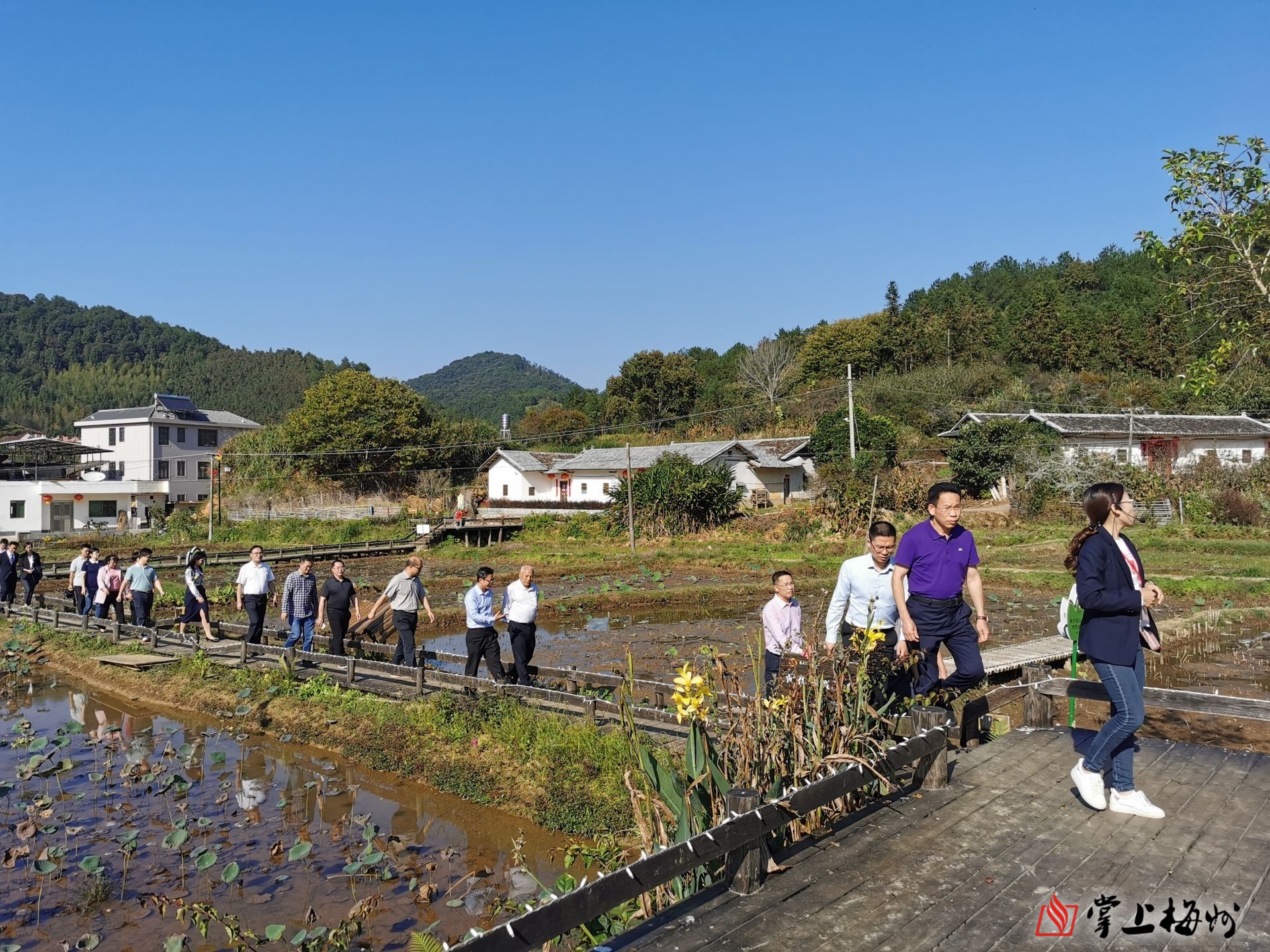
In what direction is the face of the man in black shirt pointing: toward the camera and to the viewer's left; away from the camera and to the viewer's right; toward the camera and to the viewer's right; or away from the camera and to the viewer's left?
toward the camera and to the viewer's right

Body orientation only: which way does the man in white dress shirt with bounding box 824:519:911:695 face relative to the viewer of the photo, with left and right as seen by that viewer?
facing the viewer and to the right of the viewer

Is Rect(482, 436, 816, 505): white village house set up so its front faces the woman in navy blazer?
yes

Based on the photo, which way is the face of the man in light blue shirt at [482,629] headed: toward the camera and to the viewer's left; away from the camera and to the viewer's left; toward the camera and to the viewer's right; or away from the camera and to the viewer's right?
toward the camera and to the viewer's right

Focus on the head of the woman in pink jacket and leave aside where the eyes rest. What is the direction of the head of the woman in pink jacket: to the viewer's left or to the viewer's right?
to the viewer's right

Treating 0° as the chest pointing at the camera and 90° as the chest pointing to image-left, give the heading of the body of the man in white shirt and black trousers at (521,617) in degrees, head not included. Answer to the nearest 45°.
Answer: approximately 315°

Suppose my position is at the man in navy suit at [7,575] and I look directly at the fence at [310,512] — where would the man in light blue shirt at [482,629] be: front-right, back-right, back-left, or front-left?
back-right

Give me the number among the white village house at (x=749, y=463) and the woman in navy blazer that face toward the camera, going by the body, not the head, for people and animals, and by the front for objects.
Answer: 1

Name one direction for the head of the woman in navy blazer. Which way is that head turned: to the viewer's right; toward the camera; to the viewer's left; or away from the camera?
to the viewer's right

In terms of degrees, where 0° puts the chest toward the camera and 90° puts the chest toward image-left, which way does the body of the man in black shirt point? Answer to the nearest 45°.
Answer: approximately 315°
